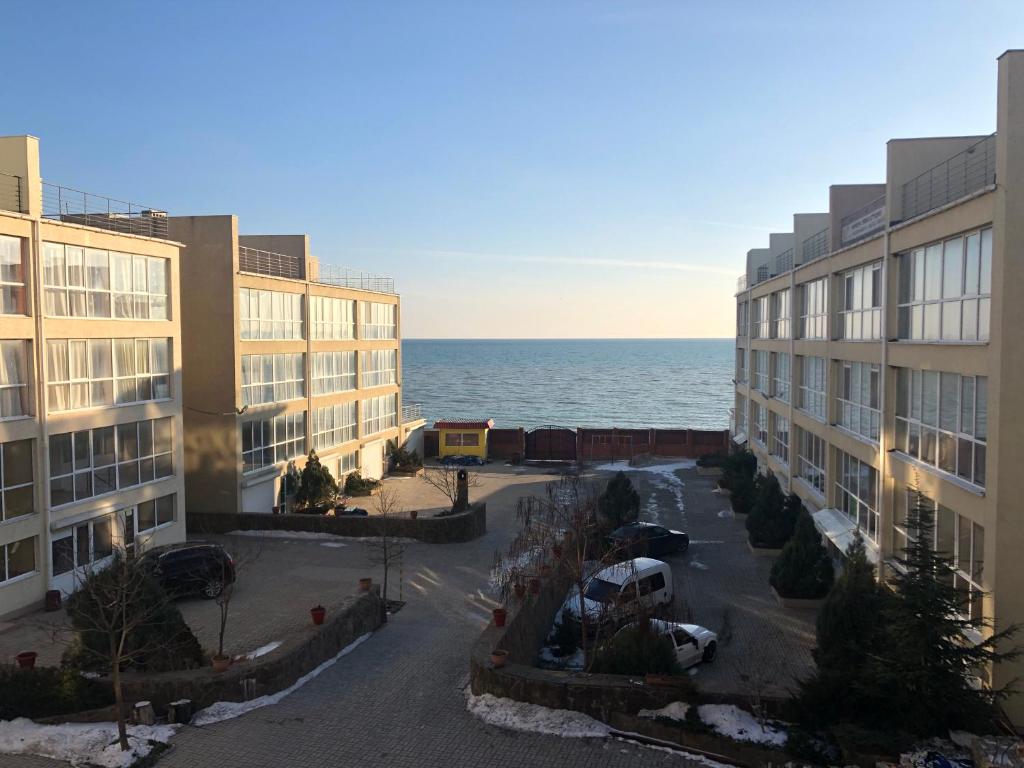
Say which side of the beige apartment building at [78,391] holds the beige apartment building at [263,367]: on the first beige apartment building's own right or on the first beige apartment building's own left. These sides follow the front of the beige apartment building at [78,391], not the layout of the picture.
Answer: on the first beige apartment building's own left

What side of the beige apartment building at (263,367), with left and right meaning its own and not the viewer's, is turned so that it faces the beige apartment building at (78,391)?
right

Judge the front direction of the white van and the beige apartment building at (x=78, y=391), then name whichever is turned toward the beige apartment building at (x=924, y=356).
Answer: the beige apartment building at (x=78, y=391)

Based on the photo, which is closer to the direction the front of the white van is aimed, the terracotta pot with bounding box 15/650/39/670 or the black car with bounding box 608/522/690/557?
the terracotta pot

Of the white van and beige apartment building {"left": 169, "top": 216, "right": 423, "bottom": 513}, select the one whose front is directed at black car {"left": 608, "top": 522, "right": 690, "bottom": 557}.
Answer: the beige apartment building

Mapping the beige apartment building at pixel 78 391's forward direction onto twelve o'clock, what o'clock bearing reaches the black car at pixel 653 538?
The black car is roughly at 11 o'clock from the beige apartment building.

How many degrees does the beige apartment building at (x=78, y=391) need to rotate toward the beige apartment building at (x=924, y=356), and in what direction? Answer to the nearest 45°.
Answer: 0° — it already faces it

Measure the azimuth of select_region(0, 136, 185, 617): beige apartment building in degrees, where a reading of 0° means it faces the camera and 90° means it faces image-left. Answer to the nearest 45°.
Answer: approximately 315°

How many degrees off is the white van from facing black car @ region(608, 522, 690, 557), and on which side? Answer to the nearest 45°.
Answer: approximately 135° to its right

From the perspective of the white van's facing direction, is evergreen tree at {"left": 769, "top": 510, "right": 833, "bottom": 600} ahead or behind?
behind

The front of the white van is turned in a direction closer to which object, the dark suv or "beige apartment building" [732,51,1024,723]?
the dark suv
